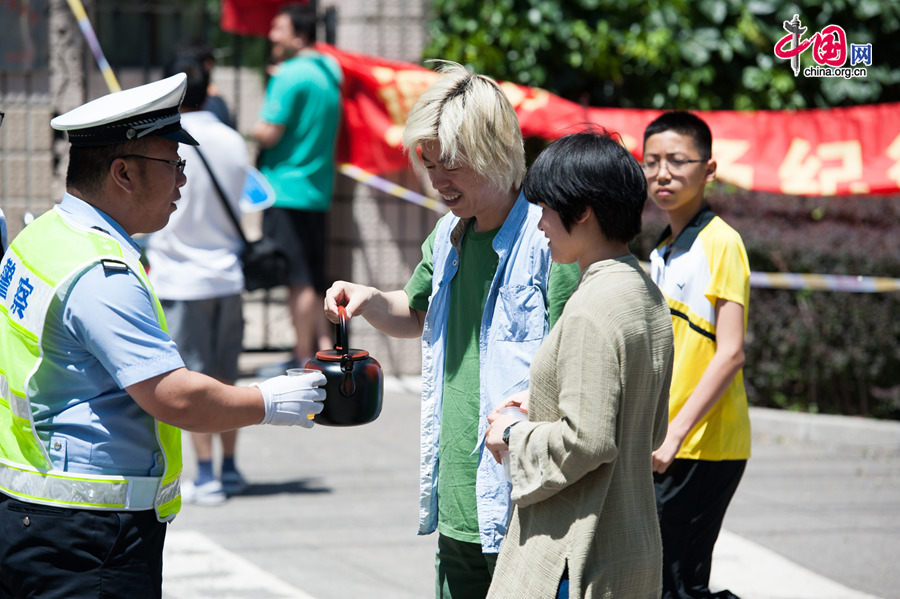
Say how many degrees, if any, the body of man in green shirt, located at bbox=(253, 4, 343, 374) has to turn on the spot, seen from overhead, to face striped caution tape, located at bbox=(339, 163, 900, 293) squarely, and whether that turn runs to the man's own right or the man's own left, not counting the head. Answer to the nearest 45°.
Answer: approximately 135° to the man's own right

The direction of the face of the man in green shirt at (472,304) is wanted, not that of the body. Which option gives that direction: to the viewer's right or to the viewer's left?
to the viewer's left

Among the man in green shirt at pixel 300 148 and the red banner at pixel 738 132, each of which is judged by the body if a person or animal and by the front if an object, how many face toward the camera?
1

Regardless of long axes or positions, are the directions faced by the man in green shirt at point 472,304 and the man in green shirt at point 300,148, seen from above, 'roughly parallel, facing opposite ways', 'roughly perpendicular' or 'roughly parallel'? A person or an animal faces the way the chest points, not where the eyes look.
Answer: roughly perpendicular

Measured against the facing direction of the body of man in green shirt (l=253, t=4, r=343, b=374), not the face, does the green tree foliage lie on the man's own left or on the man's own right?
on the man's own right

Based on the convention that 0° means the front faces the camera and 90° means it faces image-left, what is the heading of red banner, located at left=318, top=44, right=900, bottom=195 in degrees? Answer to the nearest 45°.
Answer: approximately 0°

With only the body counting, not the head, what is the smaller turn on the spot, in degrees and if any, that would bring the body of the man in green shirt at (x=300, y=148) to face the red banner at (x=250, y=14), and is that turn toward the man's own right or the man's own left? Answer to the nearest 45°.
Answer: approximately 45° to the man's own right

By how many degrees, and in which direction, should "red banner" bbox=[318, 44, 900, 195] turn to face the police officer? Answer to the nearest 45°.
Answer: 0° — it already faces them

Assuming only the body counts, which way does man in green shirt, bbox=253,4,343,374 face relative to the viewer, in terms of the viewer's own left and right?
facing away from the viewer and to the left of the viewer

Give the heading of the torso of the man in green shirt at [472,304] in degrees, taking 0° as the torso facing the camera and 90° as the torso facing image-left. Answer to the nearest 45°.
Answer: approximately 45°

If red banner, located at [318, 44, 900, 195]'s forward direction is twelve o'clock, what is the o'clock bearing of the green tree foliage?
The green tree foliage is roughly at 5 o'clock from the red banner.

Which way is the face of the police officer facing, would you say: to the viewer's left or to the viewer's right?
to the viewer's right
